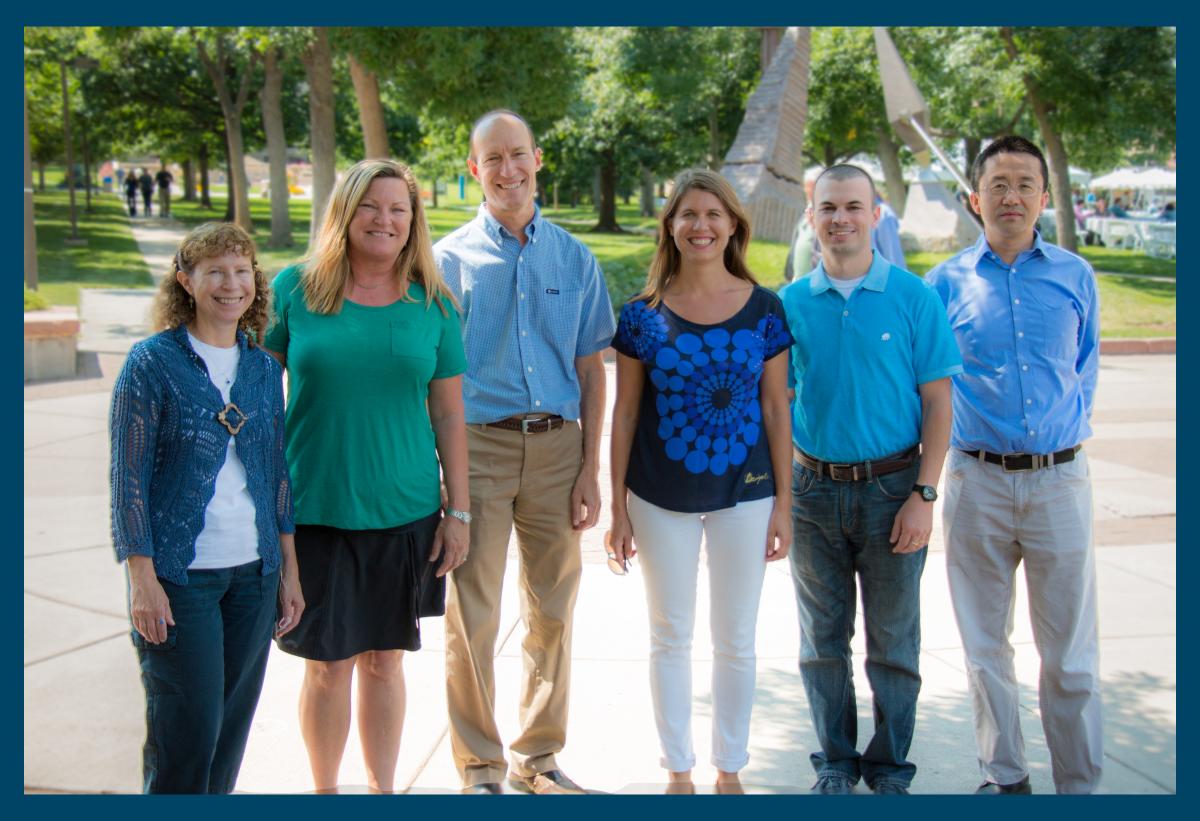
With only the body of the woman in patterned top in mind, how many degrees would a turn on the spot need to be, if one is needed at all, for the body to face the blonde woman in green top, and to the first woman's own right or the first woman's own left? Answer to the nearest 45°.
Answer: approximately 90° to the first woman's own right

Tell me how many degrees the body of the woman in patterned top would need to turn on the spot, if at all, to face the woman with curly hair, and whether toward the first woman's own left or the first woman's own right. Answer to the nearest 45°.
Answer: approximately 45° to the first woman's own right

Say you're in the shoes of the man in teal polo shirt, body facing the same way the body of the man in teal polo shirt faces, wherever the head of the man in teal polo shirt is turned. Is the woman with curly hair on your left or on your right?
on your right

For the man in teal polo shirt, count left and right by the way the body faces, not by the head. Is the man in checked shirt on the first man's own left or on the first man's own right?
on the first man's own right
